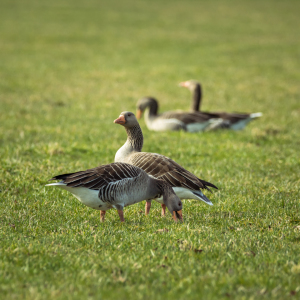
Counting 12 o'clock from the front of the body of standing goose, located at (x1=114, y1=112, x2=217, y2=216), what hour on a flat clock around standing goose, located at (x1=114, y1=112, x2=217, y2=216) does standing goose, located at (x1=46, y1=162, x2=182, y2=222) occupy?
standing goose, located at (x1=46, y1=162, x2=182, y2=222) is roughly at 10 o'clock from standing goose, located at (x1=114, y1=112, x2=217, y2=216).

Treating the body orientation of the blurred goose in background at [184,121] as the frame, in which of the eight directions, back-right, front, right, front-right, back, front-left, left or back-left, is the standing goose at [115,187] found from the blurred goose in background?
left

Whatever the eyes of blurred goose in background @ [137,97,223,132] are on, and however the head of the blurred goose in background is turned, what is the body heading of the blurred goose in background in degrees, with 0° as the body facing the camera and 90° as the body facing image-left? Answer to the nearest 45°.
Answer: approximately 90°

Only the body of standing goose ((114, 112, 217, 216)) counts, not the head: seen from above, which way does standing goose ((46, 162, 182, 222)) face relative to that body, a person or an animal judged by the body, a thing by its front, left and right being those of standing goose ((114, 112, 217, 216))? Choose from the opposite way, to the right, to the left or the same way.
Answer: the opposite way

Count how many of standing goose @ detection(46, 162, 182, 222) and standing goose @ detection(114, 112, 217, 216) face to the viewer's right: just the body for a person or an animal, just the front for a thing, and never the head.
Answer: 1

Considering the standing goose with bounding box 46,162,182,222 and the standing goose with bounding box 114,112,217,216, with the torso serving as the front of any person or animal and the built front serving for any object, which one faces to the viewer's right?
the standing goose with bounding box 46,162,182,222

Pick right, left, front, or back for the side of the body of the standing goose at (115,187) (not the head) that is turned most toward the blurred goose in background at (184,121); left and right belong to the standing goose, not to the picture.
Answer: left

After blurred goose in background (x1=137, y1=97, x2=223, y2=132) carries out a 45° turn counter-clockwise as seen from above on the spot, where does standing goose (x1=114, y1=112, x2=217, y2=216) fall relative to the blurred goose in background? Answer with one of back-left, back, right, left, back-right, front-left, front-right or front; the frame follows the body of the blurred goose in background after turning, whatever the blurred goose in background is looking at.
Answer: front-left

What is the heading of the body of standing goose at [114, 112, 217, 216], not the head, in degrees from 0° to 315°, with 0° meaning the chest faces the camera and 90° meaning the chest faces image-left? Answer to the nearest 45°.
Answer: approximately 90°

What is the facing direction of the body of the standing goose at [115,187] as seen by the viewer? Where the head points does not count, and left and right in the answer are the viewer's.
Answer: facing to the right of the viewer

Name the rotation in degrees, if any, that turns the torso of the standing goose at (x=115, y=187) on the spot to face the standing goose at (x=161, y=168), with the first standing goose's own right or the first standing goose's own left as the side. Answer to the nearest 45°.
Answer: approximately 45° to the first standing goose's own left

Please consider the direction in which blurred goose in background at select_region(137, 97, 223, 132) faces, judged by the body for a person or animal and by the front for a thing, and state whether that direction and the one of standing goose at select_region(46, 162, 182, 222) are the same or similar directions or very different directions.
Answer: very different directions
